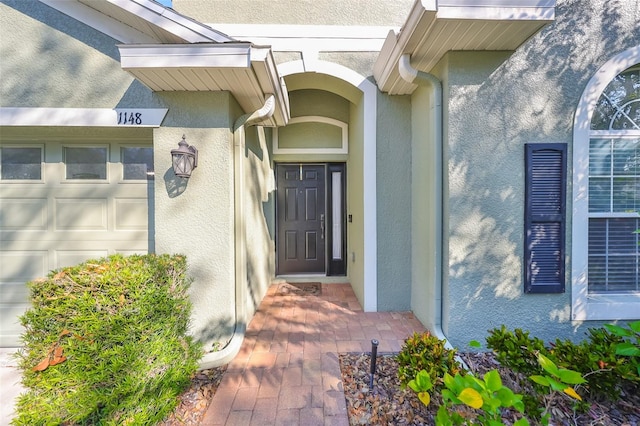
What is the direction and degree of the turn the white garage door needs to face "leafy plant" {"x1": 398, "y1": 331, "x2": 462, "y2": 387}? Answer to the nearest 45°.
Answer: approximately 45° to its left

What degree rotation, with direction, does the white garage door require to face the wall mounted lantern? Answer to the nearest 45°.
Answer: approximately 45° to its left

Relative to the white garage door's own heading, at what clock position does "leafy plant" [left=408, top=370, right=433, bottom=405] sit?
The leafy plant is roughly at 11 o'clock from the white garage door.

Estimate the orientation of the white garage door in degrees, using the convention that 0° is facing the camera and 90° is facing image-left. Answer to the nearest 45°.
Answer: approximately 0°

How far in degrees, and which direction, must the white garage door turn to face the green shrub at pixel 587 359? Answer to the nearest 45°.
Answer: approximately 45° to its left

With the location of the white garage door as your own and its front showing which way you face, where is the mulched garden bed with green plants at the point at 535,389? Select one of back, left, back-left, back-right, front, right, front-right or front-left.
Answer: front-left
